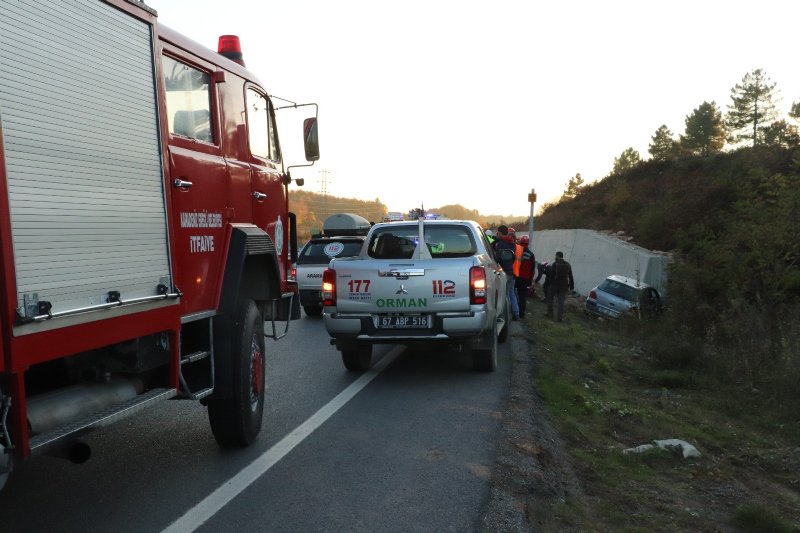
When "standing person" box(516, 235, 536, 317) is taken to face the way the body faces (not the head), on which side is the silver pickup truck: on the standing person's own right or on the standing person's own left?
on the standing person's own left

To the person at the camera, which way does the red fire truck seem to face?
facing away from the viewer and to the right of the viewer

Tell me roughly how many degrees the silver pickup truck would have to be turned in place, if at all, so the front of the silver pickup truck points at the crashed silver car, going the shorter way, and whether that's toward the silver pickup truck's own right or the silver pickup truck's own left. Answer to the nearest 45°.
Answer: approximately 45° to the silver pickup truck's own right

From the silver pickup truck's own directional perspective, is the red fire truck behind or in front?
behind

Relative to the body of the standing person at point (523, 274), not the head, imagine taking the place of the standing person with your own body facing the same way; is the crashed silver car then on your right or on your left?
on your right

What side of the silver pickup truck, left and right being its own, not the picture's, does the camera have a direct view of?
back
